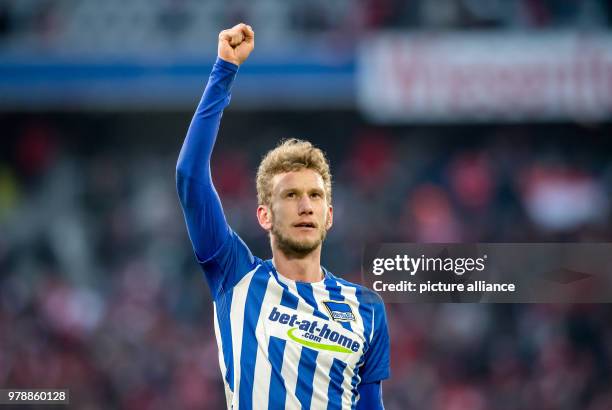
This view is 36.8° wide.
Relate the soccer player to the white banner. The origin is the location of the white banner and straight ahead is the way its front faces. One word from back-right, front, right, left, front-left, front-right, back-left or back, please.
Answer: front

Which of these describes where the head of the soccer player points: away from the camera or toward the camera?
toward the camera

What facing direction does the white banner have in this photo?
toward the camera
